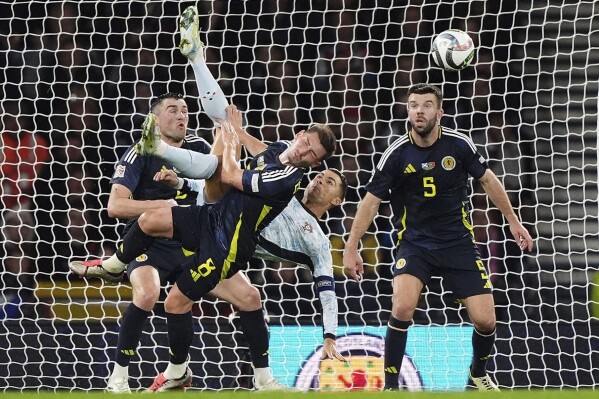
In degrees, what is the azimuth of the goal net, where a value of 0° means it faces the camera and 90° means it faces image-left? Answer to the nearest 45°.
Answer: approximately 0°

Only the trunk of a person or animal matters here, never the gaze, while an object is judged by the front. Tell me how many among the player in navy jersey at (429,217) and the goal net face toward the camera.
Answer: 2

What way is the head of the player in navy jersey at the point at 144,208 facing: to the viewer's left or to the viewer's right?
to the viewer's right

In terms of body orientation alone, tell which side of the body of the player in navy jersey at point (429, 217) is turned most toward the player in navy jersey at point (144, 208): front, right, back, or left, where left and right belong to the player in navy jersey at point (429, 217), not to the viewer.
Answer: right

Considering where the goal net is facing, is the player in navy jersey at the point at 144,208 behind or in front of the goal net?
in front

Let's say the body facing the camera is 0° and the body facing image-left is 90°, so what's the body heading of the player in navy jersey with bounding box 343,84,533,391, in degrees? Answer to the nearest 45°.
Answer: approximately 0°
